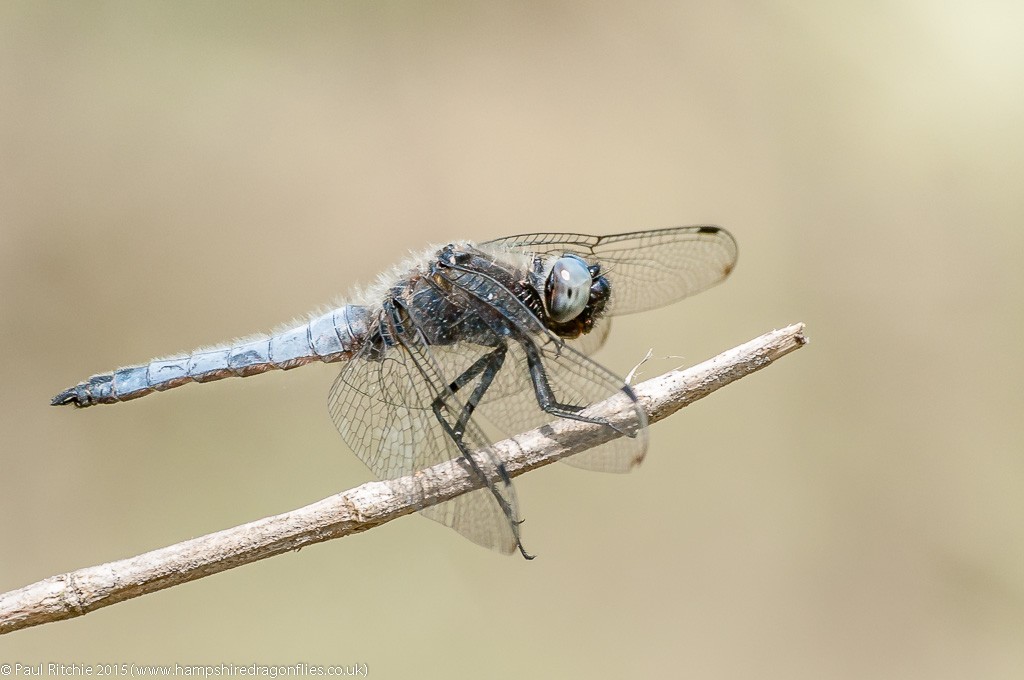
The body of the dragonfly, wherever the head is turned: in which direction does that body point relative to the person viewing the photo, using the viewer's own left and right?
facing to the right of the viewer
